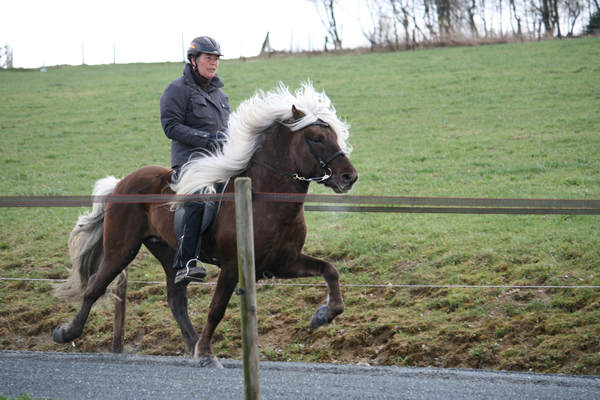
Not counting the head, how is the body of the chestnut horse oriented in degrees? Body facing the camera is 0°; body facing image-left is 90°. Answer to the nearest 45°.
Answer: approximately 270°

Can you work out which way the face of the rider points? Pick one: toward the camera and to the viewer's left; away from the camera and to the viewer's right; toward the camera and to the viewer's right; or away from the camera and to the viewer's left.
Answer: toward the camera and to the viewer's right

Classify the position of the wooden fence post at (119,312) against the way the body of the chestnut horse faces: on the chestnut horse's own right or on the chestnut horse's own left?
on the chestnut horse's own left

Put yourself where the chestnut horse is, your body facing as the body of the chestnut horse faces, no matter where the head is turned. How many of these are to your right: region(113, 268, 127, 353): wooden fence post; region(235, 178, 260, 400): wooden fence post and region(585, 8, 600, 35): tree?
1

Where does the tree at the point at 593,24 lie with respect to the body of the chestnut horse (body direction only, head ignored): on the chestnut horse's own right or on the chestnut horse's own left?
on the chestnut horse's own left

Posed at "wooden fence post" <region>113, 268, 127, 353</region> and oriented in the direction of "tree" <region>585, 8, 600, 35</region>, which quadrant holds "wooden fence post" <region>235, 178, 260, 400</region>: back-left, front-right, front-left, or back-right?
back-right

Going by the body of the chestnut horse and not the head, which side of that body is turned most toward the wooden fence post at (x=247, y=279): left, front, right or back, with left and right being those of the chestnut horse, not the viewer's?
right
